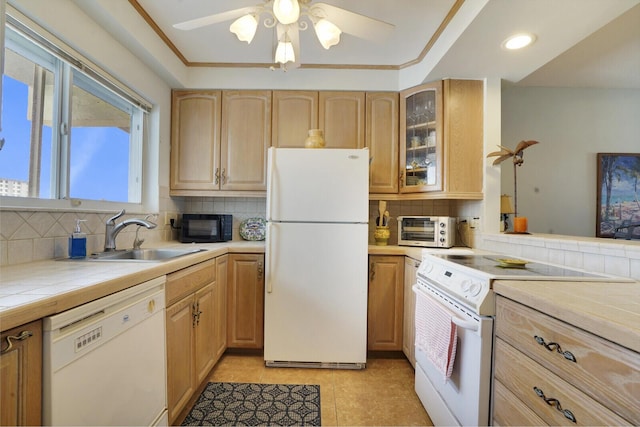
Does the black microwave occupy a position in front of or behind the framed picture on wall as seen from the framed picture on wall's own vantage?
in front

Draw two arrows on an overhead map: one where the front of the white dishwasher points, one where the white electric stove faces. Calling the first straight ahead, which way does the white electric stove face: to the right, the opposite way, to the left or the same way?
the opposite way

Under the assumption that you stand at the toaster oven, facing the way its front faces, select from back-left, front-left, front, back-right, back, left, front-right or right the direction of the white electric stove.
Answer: front-left

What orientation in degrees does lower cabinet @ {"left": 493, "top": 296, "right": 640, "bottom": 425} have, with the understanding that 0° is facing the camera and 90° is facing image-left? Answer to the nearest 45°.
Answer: approximately 45°

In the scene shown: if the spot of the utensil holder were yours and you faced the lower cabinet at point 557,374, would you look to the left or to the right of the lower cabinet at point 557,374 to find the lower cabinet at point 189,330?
right

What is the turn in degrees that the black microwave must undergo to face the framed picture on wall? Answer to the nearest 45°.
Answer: approximately 90° to its left

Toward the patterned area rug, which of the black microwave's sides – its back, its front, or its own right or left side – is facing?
front

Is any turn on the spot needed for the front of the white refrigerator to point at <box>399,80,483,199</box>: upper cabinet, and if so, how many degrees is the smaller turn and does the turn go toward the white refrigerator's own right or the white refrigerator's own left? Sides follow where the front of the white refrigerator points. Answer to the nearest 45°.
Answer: approximately 90° to the white refrigerator's own left

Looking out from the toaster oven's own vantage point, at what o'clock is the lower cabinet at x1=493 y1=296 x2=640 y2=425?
The lower cabinet is roughly at 10 o'clock from the toaster oven.

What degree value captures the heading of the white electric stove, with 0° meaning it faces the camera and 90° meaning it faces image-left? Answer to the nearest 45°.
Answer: approximately 45°

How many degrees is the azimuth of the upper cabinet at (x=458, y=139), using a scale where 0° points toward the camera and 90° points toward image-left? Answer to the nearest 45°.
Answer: approximately 45°

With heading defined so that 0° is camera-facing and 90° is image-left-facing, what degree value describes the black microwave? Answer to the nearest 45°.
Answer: approximately 0°

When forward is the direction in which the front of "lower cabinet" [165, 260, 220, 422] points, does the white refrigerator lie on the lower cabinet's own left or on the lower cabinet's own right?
on the lower cabinet's own left

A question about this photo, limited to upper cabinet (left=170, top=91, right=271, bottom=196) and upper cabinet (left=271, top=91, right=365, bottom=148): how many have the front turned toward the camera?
2

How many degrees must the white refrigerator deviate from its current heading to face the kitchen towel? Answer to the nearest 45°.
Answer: approximately 45° to its left

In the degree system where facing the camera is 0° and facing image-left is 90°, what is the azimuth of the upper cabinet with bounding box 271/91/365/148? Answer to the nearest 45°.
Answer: approximately 0°
